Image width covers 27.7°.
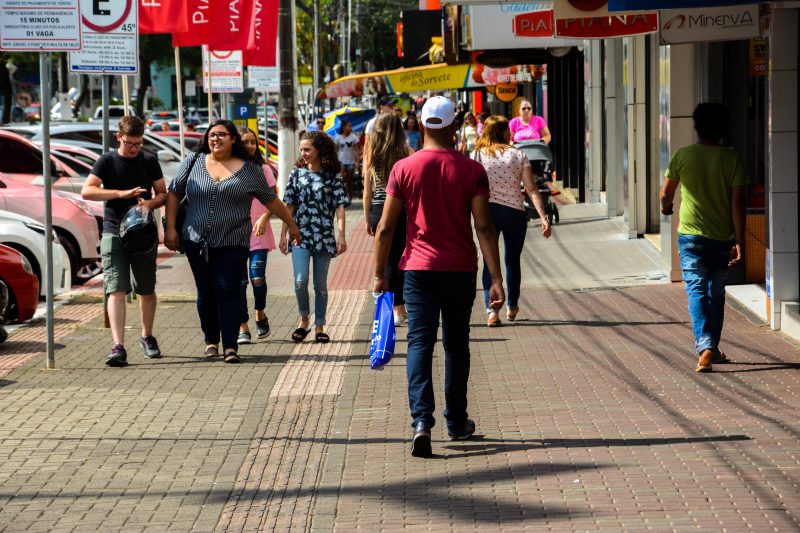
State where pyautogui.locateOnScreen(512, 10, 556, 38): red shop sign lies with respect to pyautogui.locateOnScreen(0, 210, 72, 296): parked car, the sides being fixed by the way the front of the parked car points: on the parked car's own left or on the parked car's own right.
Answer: on the parked car's own left

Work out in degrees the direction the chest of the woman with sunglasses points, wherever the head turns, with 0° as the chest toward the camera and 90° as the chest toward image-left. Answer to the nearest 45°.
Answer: approximately 0°

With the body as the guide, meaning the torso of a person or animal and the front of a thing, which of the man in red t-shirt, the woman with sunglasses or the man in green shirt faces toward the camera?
the woman with sunglasses

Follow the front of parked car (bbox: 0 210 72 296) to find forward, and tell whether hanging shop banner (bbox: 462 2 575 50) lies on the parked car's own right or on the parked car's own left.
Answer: on the parked car's own left

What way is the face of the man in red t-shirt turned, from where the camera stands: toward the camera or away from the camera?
away from the camera

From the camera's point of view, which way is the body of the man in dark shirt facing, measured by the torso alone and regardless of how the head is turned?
toward the camera

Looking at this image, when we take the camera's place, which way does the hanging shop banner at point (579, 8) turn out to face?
facing the viewer

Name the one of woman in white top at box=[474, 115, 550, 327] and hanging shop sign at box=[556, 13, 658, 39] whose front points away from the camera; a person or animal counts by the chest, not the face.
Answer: the woman in white top

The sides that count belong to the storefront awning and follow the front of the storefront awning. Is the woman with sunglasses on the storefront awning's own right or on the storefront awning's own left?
on the storefront awning's own left

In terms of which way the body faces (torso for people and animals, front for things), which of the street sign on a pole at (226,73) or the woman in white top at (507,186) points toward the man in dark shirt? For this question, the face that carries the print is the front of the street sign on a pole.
the street sign on a pole

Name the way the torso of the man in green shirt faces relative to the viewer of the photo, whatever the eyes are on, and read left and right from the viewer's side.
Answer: facing away from the viewer

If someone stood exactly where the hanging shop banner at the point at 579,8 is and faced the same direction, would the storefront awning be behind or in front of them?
behind

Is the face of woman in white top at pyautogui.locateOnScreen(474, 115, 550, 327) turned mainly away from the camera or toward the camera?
away from the camera

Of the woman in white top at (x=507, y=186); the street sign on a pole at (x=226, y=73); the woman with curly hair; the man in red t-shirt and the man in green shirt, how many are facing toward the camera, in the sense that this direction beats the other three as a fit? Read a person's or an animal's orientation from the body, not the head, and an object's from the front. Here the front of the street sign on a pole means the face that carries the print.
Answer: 2

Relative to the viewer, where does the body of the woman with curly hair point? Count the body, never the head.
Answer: toward the camera

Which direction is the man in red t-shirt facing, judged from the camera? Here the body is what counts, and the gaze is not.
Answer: away from the camera

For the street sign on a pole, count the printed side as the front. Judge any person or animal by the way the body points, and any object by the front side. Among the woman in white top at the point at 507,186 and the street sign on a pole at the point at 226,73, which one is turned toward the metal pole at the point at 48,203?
the street sign on a pole
